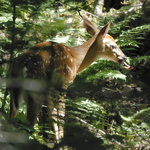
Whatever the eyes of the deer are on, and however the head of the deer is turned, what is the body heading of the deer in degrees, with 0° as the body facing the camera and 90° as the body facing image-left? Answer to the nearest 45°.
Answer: approximately 270°
